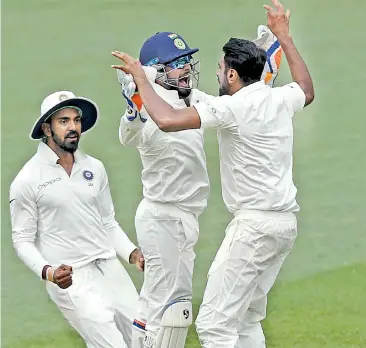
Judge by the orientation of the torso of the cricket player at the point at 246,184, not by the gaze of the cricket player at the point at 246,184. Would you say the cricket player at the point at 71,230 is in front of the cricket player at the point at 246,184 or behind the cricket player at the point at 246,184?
in front

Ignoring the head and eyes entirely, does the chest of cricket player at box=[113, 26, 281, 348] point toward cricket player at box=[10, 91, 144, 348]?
no

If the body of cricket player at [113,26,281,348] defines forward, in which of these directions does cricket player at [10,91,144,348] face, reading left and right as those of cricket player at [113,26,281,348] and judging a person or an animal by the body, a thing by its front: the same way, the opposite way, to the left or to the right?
the same way

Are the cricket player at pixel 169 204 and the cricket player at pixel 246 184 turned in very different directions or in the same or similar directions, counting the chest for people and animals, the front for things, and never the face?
very different directions

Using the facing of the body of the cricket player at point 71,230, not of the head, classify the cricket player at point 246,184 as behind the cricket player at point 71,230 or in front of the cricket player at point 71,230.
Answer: in front

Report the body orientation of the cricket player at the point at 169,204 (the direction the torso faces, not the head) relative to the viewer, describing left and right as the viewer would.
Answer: facing the viewer and to the right of the viewer

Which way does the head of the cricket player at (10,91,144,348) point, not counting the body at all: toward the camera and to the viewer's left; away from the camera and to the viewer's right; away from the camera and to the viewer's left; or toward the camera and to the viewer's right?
toward the camera and to the viewer's right

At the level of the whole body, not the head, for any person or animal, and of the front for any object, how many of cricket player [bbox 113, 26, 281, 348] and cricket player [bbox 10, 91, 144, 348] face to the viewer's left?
0

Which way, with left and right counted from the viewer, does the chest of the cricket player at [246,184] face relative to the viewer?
facing away from the viewer and to the left of the viewer
